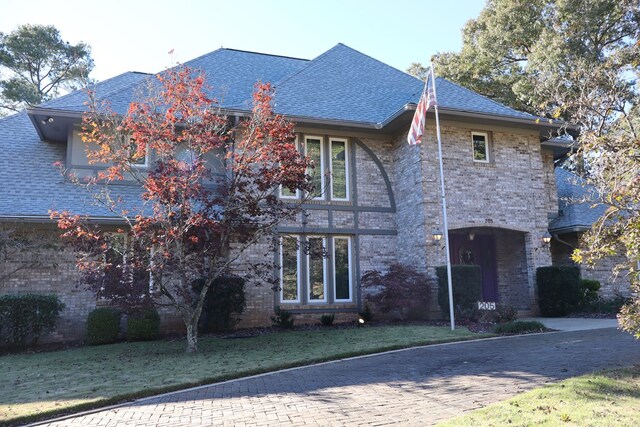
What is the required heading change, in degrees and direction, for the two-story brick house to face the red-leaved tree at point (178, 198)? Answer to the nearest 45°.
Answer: approximately 45° to its right

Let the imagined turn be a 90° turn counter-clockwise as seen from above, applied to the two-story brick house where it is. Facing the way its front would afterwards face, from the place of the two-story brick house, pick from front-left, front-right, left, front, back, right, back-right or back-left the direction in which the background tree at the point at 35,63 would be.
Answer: back-left

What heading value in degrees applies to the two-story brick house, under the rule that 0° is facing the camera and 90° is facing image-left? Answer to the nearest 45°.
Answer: approximately 0°

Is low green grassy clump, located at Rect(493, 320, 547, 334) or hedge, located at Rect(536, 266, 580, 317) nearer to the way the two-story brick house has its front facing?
the low green grassy clump

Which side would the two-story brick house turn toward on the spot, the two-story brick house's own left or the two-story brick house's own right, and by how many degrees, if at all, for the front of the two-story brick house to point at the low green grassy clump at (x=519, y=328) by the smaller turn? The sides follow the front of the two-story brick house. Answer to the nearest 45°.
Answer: approximately 45° to the two-story brick house's own left

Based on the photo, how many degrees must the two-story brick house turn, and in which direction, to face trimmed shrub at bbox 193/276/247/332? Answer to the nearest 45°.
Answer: approximately 45° to its right

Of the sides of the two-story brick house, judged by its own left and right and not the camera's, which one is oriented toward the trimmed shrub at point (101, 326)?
right

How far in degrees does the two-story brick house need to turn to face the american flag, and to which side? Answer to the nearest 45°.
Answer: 0° — it already faces it

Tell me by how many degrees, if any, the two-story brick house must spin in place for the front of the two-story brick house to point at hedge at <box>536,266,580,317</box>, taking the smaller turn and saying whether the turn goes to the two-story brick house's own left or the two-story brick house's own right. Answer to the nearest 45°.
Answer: approximately 90° to the two-story brick house's own left
